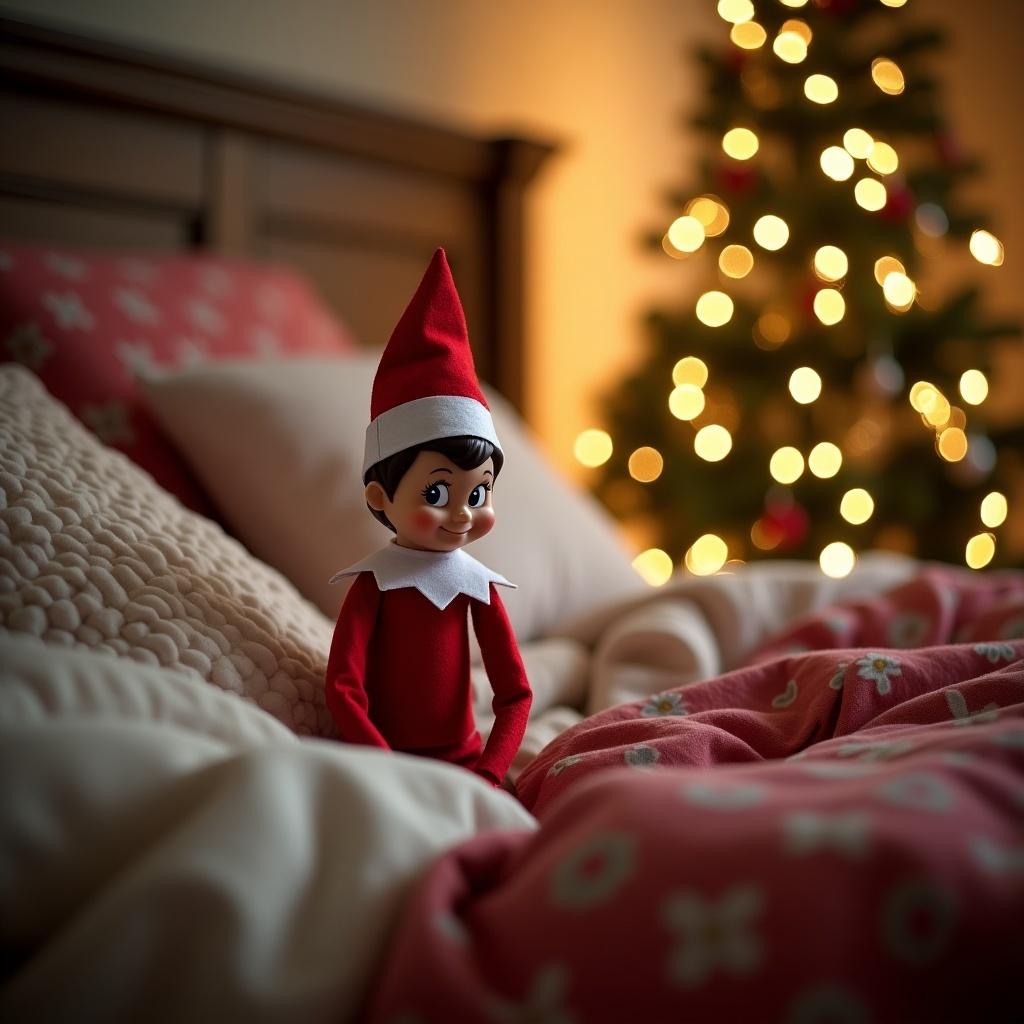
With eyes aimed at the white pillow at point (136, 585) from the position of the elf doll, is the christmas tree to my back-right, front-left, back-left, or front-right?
back-right

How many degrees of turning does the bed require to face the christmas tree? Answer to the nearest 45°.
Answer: approximately 135° to its left

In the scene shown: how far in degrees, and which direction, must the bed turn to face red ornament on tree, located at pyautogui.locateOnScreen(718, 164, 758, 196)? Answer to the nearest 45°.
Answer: approximately 135° to its left

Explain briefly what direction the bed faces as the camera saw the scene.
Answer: facing the viewer and to the right of the viewer

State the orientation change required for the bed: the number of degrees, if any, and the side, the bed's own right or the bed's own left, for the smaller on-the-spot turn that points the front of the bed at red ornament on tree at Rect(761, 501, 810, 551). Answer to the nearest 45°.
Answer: approximately 135° to the bed's own left
